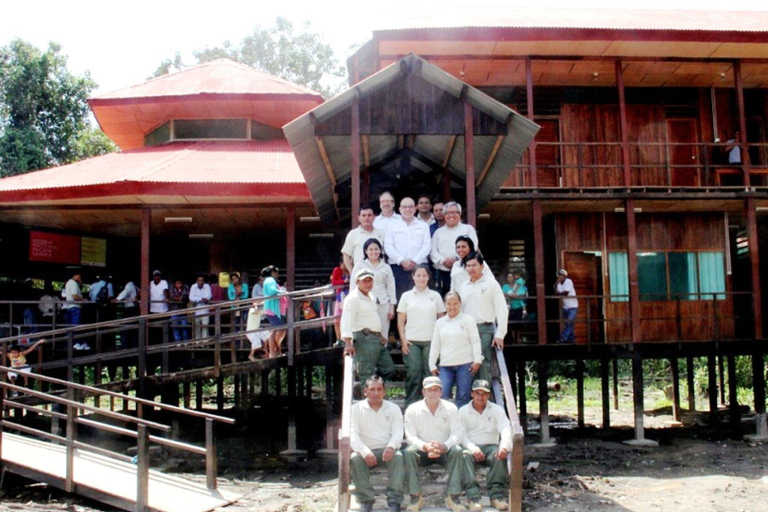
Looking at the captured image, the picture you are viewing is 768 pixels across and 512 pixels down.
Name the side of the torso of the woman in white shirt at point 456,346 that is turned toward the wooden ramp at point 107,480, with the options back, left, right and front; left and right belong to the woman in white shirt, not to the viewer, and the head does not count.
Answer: right

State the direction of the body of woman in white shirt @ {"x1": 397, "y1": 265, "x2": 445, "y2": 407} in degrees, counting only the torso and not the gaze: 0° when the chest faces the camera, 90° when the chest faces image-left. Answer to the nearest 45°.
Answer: approximately 0°

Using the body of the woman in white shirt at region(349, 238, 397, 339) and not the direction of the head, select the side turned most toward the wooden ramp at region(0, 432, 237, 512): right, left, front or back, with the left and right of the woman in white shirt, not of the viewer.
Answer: right

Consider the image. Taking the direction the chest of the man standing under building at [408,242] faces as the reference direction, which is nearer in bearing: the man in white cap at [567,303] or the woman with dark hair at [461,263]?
the woman with dark hair

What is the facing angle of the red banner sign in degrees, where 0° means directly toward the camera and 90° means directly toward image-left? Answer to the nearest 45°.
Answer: approximately 0°
